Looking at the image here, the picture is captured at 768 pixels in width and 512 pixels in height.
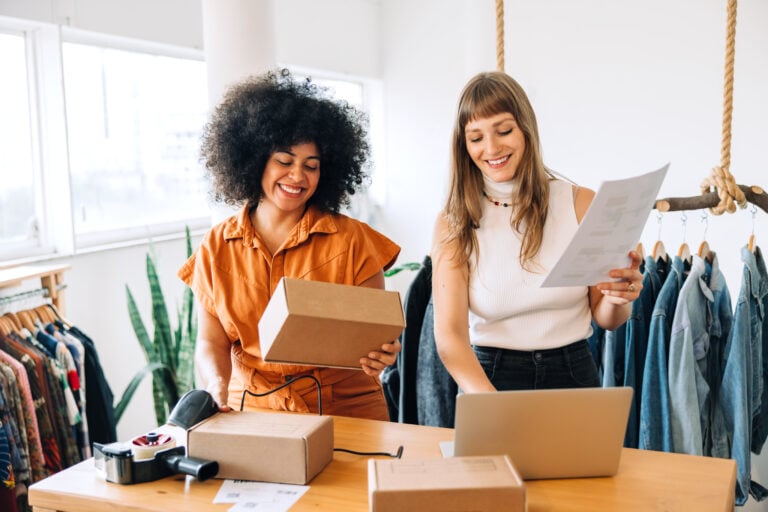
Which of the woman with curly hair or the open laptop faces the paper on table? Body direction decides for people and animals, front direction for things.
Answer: the woman with curly hair

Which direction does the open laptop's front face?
away from the camera

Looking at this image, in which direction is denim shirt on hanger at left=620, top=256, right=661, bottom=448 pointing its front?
to the viewer's left

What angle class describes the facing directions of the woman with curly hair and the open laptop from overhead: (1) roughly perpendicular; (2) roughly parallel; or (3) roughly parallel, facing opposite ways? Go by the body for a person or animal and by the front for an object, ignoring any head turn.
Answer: roughly parallel, facing opposite ways

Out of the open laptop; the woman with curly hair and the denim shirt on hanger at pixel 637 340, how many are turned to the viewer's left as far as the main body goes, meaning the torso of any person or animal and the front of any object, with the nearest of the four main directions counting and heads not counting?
1

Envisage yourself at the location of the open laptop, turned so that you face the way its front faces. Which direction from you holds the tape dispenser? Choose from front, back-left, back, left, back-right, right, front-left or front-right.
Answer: left

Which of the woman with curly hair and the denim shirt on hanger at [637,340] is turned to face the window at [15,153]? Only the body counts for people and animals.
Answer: the denim shirt on hanger

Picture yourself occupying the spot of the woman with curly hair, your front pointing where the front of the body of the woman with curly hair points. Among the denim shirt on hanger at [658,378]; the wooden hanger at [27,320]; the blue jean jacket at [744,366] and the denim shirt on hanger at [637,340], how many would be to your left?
3

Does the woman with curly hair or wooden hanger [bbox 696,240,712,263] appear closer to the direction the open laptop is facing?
the wooden hanger

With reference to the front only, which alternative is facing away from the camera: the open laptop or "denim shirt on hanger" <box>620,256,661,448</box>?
the open laptop

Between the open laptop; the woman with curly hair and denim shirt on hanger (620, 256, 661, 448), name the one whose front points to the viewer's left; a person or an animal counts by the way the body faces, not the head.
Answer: the denim shirt on hanger

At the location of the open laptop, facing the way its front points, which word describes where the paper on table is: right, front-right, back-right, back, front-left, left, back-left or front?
left

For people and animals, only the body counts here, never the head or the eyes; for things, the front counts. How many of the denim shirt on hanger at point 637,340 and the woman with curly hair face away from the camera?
0

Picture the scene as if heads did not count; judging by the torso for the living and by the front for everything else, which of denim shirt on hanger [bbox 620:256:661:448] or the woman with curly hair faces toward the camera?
the woman with curly hair

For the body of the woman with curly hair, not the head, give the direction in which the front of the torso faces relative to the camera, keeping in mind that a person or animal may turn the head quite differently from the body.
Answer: toward the camera
